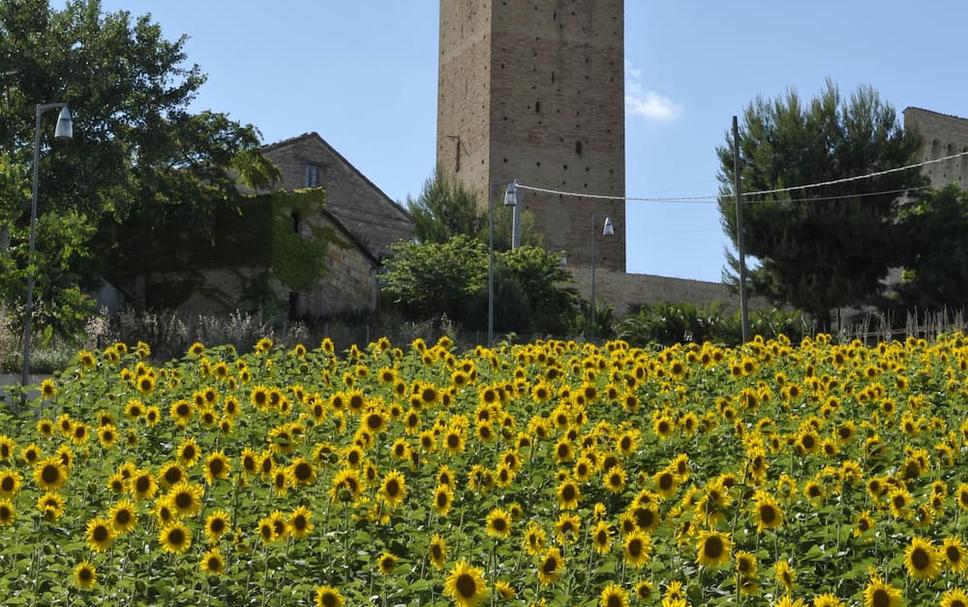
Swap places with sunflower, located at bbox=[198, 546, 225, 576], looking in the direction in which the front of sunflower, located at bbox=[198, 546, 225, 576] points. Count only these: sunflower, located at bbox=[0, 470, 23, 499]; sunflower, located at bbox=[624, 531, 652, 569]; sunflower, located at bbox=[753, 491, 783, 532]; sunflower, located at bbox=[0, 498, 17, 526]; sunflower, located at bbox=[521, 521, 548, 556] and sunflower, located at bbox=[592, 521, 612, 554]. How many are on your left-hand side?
4

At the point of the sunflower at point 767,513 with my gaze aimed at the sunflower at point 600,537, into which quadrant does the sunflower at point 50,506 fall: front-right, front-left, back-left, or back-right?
front-right

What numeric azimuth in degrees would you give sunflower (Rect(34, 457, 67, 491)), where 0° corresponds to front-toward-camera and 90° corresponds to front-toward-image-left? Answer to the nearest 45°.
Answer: approximately 0°

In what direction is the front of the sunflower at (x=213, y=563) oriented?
toward the camera

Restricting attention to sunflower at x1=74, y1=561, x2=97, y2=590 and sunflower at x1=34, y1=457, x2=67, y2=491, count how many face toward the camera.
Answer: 2

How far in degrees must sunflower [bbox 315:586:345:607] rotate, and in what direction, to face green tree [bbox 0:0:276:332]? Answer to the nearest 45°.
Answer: approximately 180°

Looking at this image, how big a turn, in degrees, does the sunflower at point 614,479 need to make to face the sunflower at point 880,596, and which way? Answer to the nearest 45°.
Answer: approximately 45° to its left

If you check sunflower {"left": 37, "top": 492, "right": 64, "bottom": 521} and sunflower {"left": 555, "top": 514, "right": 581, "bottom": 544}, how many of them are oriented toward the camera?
2

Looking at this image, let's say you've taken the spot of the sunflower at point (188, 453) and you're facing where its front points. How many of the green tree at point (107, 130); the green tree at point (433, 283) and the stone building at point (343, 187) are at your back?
3

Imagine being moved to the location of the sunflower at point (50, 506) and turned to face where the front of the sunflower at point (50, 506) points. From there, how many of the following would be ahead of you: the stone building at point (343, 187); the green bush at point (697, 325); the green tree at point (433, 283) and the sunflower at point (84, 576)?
1

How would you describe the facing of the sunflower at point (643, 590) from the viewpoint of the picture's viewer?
facing the viewer

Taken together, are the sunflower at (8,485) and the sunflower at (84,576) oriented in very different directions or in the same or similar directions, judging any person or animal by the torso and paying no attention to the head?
same or similar directions

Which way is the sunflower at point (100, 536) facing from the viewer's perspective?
toward the camera

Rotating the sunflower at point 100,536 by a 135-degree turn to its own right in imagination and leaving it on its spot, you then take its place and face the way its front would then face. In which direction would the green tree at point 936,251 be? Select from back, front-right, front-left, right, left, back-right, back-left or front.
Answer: right

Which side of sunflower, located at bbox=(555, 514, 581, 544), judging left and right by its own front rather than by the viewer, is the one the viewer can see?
front
